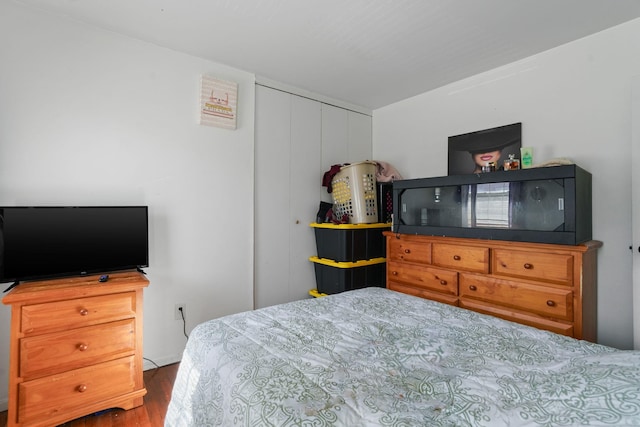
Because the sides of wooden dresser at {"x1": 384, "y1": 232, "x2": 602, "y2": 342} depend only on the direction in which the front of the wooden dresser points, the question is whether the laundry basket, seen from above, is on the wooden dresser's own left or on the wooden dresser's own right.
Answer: on the wooden dresser's own right

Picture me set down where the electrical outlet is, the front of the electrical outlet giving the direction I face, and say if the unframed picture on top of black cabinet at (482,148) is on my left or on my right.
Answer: on my left

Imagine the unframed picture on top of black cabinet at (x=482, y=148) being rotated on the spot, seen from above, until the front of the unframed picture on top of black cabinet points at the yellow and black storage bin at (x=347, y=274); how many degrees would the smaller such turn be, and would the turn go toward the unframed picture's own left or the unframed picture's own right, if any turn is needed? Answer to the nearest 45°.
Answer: approximately 45° to the unframed picture's own right

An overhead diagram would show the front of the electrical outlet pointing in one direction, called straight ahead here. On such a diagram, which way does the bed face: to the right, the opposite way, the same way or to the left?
the opposite way

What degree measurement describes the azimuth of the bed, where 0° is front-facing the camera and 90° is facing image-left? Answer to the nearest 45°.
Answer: approximately 135°
